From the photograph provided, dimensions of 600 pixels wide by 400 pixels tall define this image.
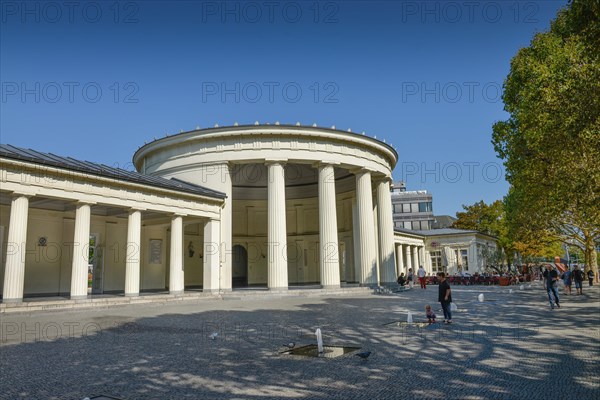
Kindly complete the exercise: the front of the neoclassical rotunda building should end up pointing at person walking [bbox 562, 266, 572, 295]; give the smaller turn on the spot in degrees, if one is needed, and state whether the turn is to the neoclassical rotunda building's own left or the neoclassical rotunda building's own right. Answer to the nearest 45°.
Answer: approximately 45° to the neoclassical rotunda building's own left

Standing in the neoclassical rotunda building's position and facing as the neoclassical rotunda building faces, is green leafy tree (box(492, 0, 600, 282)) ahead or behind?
ahead

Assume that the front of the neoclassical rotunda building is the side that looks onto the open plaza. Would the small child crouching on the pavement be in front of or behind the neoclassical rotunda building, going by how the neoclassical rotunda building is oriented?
in front

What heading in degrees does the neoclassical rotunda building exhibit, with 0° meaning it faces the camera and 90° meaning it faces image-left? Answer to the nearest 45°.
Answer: approximately 315°

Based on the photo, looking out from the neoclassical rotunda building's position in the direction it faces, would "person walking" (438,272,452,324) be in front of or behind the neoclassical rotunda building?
in front
